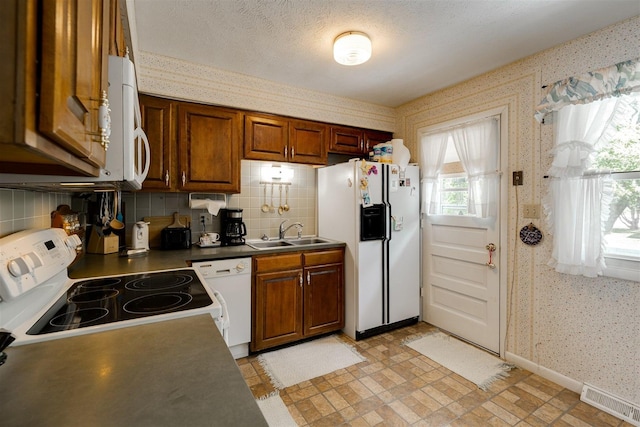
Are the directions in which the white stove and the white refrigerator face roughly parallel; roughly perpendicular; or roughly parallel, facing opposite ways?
roughly perpendicular

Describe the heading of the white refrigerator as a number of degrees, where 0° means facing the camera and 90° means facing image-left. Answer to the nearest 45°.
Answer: approximately 315°

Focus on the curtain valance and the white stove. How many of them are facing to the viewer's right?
1

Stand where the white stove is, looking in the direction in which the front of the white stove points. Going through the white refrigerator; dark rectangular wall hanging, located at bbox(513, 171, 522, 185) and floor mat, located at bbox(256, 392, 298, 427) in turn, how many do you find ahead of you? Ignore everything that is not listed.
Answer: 3

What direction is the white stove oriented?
to the viewer's right

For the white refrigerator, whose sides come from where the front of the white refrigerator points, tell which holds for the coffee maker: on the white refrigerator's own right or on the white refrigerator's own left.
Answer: on the white refrigerator's own right

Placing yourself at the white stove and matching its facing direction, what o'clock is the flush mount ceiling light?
The flush mount ceiling light is roughly at 12 o'clock from the white stove.

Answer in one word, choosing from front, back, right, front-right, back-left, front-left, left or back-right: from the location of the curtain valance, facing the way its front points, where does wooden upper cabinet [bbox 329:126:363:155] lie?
front-right

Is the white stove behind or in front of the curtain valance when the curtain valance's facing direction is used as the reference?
in front

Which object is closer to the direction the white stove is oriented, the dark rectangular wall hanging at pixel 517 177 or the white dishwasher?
the dark rectangular wall hanging

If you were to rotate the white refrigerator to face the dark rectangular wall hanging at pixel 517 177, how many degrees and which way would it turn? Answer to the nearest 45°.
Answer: approximately 45° to its left

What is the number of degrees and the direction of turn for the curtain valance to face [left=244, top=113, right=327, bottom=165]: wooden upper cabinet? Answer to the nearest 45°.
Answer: approximately 45° to its right

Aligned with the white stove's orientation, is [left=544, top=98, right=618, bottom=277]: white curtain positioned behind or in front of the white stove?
in front

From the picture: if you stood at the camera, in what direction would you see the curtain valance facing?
facing the viewer and to the left of the viewer
